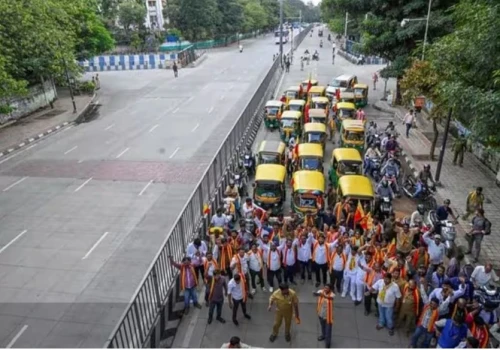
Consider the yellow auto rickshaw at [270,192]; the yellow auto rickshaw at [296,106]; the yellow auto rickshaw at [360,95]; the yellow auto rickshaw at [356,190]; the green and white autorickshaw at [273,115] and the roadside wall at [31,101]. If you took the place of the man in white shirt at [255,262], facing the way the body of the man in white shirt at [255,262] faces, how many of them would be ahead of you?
0

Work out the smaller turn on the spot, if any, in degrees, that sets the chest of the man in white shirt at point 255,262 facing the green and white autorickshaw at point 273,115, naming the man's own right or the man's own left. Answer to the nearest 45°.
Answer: approximately 180°

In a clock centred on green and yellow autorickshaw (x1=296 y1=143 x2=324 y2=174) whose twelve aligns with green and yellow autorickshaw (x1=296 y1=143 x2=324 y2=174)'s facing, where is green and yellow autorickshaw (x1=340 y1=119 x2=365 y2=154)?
green and yellow autorickshaw (x1=340 y1=119 x2=365 y2=154) is roughly at 7 o'clock from green and yellow autorickshaw (x1=296 y1=143 x2=324 y2=174).

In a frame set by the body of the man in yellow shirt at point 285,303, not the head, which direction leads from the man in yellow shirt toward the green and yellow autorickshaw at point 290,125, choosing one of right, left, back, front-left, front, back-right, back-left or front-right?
back

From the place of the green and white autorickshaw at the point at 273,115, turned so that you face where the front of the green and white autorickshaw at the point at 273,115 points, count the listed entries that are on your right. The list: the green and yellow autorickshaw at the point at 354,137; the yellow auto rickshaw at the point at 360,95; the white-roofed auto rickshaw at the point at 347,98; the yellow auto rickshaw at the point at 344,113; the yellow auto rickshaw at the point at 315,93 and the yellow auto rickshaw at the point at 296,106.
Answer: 0

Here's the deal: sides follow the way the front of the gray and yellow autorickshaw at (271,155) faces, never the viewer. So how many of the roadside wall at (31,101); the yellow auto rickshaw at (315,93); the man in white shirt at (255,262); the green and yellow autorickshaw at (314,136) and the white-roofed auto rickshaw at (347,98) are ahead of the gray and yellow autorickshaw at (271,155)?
1

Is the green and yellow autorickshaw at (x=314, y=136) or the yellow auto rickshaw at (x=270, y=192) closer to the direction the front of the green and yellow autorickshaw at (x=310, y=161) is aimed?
the yellow auto rickshaw

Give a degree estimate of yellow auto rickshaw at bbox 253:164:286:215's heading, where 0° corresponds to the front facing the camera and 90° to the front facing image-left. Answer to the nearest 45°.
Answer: approximately 0°

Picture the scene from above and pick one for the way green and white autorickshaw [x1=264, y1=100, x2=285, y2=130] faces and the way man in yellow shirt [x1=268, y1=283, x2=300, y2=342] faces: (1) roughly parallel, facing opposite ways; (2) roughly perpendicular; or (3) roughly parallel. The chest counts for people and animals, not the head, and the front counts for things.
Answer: roughly parallel

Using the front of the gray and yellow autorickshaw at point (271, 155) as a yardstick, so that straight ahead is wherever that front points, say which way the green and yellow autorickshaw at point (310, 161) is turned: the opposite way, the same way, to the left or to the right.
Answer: the same way

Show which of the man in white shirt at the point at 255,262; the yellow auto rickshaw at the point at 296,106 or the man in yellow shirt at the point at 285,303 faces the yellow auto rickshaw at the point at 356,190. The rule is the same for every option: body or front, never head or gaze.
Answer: the yellow auto rickshaw at the point at 296,106

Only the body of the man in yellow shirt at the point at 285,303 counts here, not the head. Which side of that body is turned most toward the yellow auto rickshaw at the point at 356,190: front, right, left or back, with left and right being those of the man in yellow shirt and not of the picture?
back

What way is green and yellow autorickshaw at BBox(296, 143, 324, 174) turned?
toward the camera

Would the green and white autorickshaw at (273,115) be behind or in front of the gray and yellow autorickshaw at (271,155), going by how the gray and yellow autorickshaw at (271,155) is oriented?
behind

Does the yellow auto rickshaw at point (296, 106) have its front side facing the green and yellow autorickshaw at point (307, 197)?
yes

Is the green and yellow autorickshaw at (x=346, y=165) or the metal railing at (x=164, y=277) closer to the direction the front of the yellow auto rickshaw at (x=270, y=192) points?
the metal railing

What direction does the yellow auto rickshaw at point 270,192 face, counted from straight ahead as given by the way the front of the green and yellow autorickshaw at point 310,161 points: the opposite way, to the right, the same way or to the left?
the same way

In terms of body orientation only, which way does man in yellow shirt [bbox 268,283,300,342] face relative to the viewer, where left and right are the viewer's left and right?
facing the viewer

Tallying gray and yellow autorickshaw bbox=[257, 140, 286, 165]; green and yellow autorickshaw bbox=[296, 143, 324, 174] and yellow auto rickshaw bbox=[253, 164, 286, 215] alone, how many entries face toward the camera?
3
